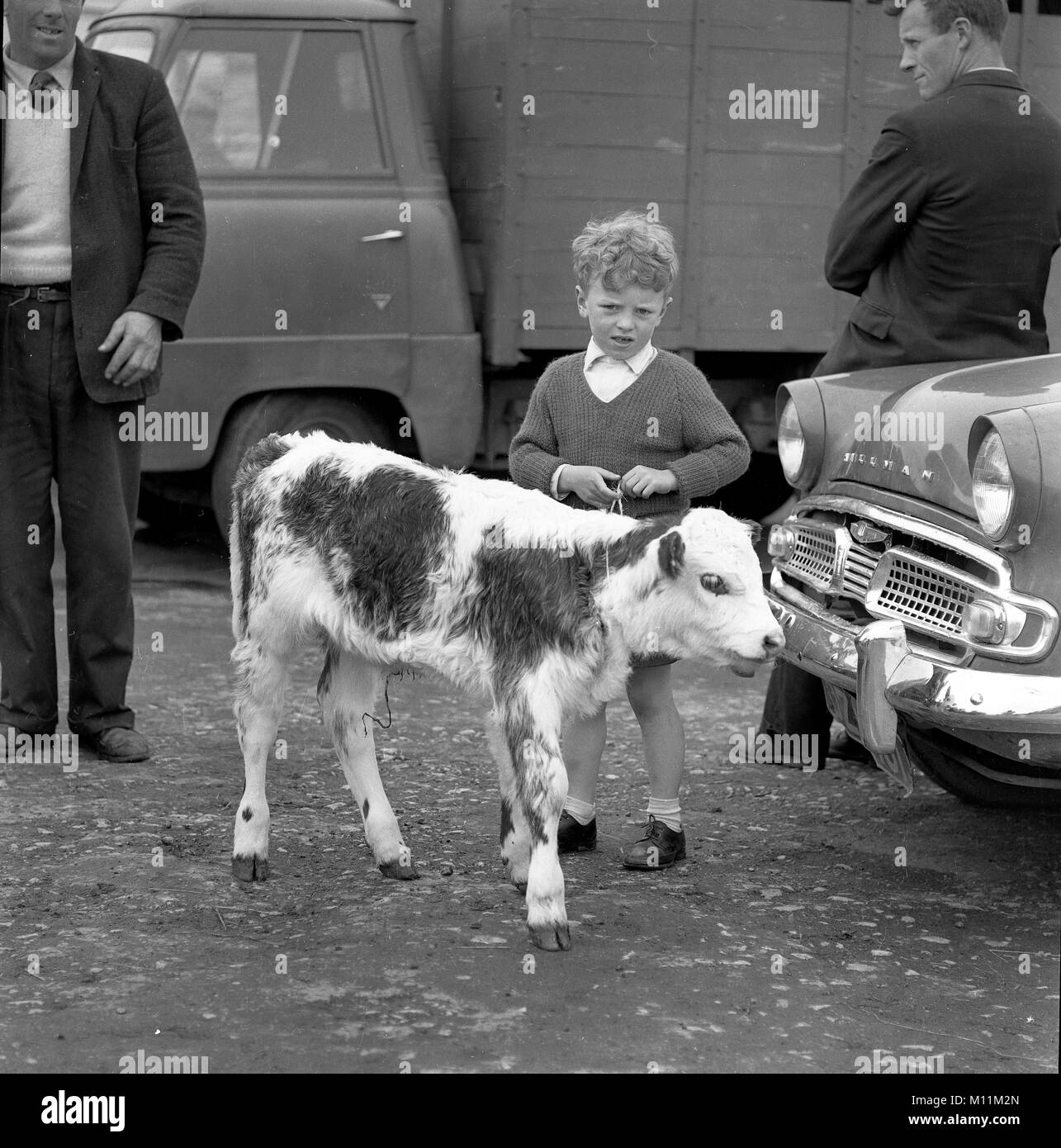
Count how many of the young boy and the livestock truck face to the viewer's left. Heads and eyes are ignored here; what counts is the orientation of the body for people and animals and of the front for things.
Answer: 1

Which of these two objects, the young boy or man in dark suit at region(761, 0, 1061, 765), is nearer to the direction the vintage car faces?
the young boy

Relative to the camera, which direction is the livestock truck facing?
to the viewer's left

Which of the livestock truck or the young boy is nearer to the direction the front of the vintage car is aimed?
the young boy

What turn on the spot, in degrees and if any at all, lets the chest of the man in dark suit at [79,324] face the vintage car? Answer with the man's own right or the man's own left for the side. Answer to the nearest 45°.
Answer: approximately 45° to the man's own left

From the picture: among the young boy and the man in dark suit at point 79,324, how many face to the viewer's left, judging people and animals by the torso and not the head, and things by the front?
0

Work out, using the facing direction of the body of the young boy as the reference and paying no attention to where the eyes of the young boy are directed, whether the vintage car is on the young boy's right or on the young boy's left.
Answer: on the young boy's left

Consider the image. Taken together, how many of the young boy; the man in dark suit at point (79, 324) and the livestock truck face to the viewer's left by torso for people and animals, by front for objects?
1

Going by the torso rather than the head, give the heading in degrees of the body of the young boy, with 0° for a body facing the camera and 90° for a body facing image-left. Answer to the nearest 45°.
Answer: approximately 0°
